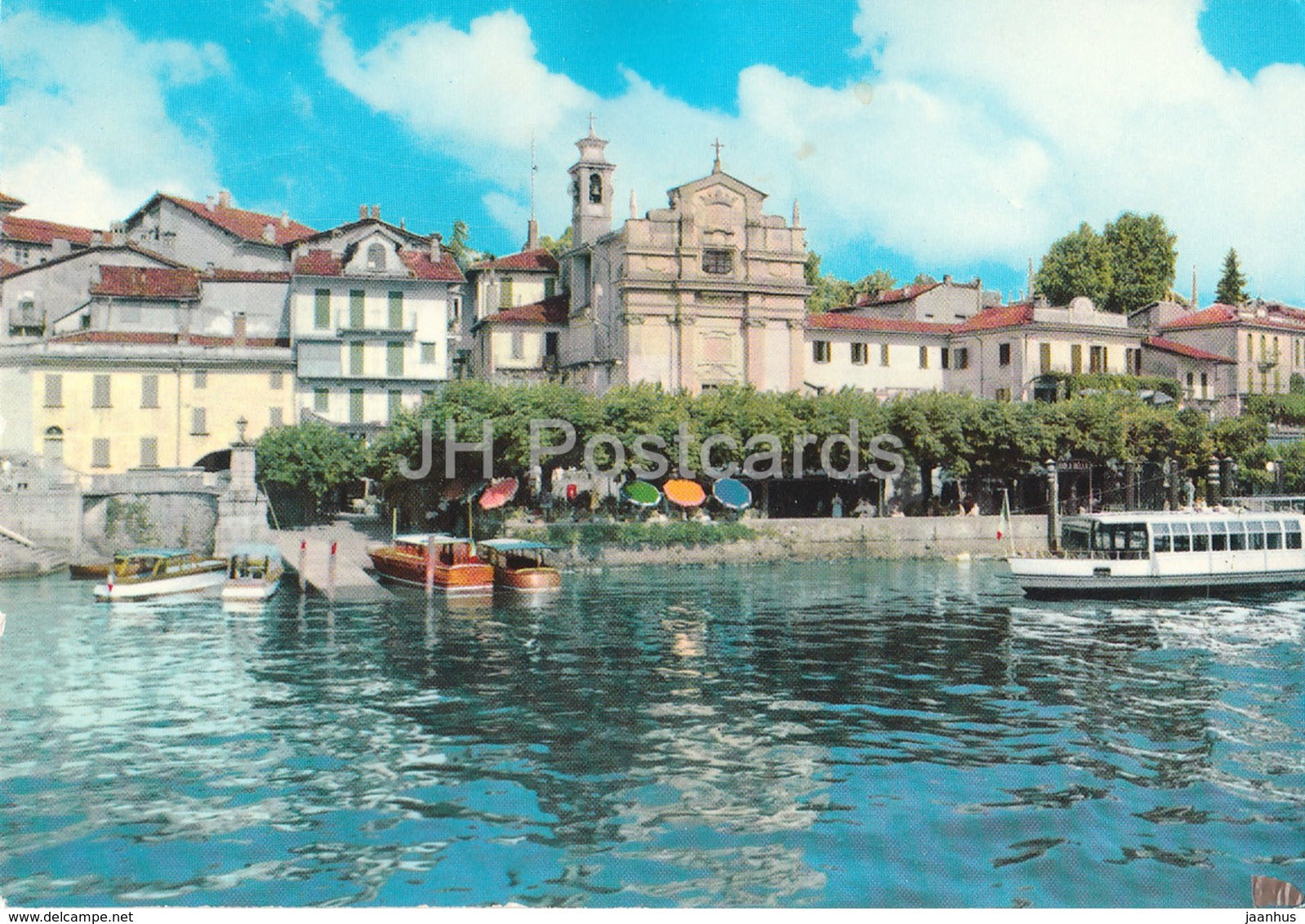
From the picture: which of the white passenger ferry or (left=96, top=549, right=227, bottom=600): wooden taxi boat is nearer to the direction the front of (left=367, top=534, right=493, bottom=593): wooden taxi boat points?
the wooden taxi boat

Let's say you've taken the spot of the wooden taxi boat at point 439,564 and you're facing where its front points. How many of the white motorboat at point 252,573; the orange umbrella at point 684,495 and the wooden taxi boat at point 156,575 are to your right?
1

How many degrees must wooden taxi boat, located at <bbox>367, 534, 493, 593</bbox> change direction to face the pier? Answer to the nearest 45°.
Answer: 0° — it already faces it

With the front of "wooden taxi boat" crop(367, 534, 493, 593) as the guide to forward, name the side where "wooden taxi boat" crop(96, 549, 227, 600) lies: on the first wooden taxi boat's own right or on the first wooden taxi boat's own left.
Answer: on the first wooden taxi boat's own left

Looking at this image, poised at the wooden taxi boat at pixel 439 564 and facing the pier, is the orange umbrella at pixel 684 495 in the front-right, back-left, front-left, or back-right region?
back-right

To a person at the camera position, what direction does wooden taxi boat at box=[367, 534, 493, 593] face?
facing away from the viewer and to the left of the viewer

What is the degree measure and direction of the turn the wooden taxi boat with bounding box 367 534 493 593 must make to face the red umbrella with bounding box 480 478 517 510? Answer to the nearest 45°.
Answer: approximately 45° to its right

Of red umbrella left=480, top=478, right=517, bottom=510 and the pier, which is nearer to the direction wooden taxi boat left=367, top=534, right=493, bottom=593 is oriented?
the pier
